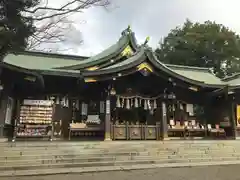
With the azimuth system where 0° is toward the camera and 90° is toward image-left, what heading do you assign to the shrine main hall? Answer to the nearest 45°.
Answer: approximately 0°
